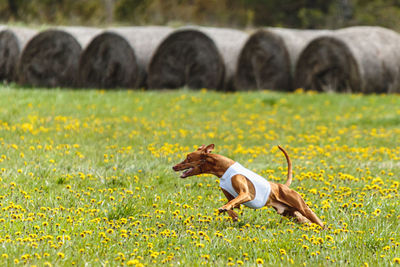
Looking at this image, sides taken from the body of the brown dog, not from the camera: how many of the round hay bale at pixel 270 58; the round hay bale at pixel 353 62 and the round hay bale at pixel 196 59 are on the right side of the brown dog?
3

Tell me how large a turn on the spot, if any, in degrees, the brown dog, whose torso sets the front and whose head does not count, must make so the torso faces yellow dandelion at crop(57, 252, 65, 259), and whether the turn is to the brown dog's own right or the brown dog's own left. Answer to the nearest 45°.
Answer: approximately 45° to the brown dog's own left

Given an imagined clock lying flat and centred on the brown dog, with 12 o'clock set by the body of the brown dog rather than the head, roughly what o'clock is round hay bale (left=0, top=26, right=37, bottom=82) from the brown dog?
The round hay bale is roughly at 2 o'clock from the brown dog.

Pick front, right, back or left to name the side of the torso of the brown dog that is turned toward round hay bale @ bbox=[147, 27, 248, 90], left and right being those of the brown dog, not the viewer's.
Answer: right

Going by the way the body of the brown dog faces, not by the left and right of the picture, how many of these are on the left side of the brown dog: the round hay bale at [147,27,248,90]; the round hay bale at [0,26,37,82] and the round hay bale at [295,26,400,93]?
0

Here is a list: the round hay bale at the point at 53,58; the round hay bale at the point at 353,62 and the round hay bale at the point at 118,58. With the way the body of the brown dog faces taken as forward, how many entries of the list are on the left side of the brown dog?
0

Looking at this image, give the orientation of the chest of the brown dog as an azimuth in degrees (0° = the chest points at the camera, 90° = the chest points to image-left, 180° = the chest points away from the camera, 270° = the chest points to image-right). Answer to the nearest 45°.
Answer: approximately 90°

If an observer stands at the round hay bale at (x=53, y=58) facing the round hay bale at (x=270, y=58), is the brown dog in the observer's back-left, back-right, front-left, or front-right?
front-right

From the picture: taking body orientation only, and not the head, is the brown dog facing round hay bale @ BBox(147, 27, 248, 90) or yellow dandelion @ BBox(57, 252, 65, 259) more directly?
the yellow dandelion

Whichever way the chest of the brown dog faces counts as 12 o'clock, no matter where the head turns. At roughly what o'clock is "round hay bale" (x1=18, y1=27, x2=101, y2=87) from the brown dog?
The round hay bale is roughly at 2 o'clock from the brown dog.

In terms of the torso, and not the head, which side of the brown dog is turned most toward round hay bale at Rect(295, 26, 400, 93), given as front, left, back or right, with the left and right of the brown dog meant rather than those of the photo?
right

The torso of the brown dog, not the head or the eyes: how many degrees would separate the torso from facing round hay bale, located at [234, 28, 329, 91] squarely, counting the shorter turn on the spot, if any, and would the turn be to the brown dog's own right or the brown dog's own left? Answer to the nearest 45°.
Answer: approximately 90° to the brown dog's own right
